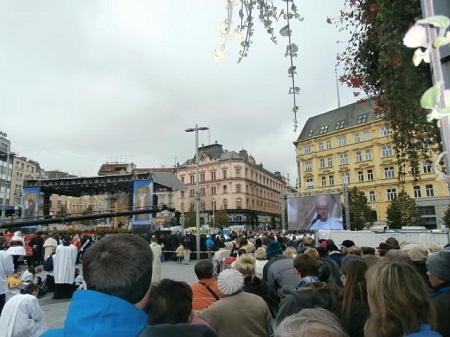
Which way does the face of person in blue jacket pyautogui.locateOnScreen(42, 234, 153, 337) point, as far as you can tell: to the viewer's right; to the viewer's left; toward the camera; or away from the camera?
away from the camera

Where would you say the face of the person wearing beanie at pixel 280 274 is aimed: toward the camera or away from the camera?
away from the camera

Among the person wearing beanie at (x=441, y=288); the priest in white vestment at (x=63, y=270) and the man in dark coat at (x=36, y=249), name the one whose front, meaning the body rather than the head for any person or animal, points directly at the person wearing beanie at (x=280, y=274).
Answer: the person wearing beanie at (x=441, y=288)

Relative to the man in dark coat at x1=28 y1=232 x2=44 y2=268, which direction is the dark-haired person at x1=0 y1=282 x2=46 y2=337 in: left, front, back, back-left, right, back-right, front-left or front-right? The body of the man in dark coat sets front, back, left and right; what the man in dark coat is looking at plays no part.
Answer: back

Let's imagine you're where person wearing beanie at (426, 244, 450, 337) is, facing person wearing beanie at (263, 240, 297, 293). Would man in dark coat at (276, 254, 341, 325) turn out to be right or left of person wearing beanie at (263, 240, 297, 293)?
left

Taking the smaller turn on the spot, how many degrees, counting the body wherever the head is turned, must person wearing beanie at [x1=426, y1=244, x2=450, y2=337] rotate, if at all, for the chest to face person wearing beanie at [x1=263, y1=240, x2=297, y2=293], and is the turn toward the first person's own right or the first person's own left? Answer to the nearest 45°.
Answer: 0° — they already face them

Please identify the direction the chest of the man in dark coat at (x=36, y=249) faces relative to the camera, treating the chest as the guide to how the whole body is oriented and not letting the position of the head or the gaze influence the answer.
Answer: away from the camera

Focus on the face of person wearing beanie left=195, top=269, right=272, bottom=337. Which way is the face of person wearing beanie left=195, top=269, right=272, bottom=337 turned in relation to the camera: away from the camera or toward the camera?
away from the camera

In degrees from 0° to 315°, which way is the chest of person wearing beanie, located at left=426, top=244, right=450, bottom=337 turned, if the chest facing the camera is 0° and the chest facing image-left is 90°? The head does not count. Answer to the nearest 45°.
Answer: approximately 135°

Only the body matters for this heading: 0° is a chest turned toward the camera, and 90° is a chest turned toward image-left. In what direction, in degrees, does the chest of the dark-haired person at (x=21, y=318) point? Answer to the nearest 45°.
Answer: approximately 225°

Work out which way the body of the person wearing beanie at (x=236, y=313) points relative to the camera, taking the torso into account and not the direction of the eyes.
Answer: away from the camera

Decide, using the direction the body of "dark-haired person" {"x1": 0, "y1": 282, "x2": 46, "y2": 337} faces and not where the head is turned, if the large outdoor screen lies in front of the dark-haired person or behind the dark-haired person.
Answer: in front

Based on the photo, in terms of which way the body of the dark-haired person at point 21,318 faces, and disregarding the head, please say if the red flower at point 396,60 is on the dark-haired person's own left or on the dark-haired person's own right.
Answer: on the dark-haired person's own right

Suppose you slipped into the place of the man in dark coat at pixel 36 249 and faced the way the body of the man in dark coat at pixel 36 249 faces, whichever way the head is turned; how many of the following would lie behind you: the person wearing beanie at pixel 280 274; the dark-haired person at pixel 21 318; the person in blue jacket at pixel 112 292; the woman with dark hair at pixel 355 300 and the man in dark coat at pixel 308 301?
5

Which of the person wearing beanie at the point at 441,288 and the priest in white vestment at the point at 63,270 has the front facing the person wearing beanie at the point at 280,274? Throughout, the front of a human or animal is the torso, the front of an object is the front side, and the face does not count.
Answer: the person wearing beanie at the point at 441,288

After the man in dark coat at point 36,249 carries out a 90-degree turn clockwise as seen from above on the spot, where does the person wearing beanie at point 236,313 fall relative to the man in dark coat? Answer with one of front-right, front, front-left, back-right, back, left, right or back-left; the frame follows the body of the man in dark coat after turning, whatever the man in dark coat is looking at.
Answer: right

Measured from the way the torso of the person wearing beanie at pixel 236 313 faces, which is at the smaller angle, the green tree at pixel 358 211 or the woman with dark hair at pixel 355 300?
the green tree
